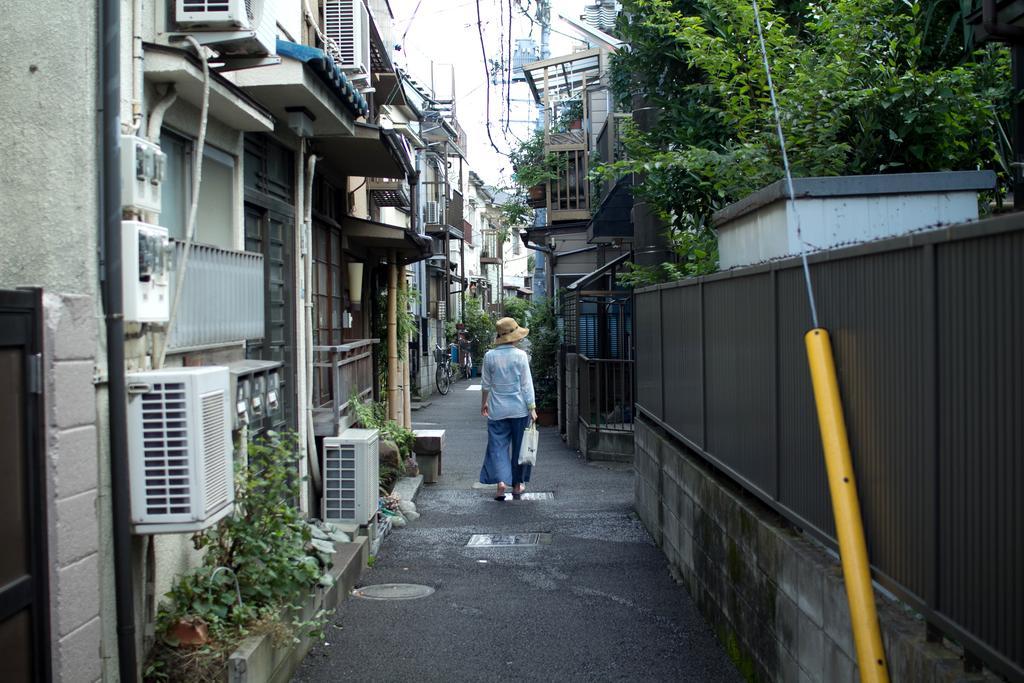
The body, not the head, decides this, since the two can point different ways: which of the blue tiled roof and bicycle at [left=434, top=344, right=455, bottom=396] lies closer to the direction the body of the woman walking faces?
the bicycle

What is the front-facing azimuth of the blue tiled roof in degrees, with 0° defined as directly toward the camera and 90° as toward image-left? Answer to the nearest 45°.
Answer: approximately 270°

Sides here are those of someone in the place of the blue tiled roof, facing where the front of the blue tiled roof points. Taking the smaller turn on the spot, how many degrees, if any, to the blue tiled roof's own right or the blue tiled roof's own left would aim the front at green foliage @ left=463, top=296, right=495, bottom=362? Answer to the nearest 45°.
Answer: approximately 90° to the blue tiled roof's own left

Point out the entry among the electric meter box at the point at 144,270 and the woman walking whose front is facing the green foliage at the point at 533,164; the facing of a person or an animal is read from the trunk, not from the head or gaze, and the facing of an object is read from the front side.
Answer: the woman walking

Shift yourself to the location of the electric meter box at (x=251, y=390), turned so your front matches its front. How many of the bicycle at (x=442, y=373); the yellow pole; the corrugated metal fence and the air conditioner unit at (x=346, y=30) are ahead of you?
2

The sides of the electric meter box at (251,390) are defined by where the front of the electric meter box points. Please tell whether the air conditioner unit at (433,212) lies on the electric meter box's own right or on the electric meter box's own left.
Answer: on the electric meter box's own left

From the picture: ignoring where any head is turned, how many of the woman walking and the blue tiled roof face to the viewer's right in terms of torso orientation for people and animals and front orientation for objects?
1

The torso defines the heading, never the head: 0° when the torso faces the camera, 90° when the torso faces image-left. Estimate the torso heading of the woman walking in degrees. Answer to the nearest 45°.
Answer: approximately 180°

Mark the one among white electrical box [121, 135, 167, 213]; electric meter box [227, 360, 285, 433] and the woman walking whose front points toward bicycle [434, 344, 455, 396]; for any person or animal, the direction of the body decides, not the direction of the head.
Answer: the woman walking

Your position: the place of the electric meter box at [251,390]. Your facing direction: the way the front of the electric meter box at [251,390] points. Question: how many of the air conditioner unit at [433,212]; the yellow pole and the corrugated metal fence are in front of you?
2
